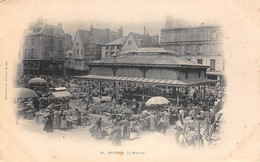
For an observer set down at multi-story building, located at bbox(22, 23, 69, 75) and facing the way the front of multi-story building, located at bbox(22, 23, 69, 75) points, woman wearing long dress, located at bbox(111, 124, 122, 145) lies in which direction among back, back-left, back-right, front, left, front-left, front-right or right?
front

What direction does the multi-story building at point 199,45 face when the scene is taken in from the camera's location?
facing the viewer and to the left of the viewer

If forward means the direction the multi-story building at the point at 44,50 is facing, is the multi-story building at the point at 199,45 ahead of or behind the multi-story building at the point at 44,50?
ahead

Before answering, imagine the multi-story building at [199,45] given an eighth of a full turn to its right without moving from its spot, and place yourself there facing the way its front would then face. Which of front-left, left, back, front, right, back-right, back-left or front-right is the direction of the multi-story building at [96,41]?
front

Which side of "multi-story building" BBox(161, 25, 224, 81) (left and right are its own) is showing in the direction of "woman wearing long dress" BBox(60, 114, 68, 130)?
front

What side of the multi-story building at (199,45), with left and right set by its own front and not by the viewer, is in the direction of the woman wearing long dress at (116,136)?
front

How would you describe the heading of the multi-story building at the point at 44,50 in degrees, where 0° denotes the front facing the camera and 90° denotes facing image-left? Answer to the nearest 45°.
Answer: approximately 315°

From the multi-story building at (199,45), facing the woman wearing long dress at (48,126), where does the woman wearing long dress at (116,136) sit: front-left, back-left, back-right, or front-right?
front-left

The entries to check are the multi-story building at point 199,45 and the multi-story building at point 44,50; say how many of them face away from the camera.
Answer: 0
